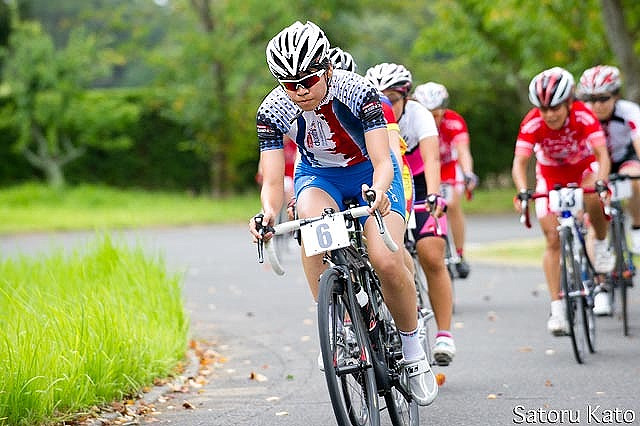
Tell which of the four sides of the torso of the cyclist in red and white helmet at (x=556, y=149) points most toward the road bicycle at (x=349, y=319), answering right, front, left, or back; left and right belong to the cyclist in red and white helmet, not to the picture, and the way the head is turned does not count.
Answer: front

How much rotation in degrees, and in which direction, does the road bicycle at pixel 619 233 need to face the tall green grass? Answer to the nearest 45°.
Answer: approximately 45° to its right

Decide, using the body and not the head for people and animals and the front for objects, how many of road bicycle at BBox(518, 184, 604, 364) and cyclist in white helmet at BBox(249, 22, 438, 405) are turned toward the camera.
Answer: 2

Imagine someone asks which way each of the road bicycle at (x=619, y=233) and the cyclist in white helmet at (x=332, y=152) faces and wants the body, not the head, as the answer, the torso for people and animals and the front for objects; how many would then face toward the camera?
2

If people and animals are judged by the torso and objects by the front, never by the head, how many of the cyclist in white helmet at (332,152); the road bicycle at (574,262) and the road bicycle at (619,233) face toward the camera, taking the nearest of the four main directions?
3

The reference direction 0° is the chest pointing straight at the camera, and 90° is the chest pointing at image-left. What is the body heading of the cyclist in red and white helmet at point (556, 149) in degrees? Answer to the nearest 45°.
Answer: approximately 0°

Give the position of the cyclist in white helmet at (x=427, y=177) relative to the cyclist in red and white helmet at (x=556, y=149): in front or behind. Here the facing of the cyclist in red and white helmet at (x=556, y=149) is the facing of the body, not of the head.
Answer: in front

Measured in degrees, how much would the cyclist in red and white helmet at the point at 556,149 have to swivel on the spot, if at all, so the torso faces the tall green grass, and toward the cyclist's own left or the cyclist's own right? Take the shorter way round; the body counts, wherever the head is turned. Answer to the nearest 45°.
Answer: approximately 45° to the cyclist's own right

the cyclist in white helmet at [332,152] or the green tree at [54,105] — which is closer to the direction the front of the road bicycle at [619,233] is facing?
the cyclist in white helmet

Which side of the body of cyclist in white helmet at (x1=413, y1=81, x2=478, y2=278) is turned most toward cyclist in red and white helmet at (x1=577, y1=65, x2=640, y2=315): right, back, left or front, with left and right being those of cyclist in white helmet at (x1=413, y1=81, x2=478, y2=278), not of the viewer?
left
